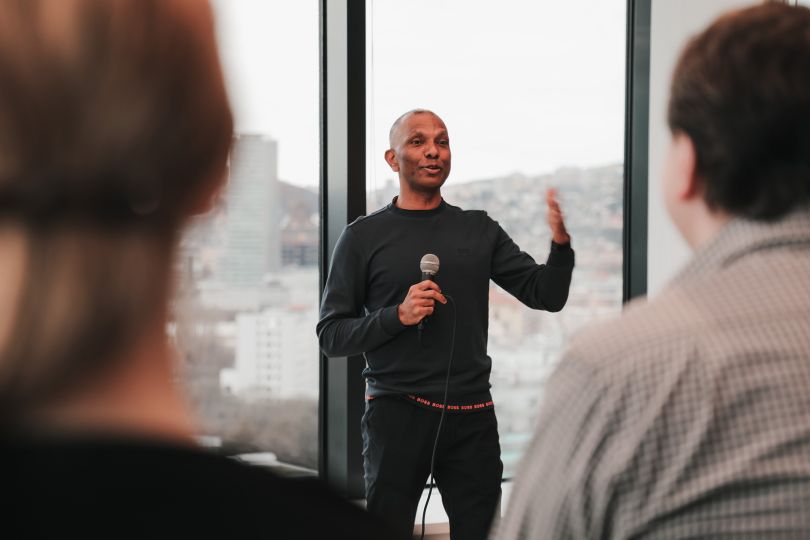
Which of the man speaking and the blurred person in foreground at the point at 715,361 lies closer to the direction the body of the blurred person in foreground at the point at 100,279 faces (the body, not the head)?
the man speaking

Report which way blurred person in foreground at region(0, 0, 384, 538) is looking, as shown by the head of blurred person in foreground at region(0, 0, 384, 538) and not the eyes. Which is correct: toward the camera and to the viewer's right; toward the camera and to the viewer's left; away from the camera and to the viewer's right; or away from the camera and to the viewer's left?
away from the camera and to the viewer's right

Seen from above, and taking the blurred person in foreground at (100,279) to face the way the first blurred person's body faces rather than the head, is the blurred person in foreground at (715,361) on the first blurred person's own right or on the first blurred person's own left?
on the first blurred person's own right

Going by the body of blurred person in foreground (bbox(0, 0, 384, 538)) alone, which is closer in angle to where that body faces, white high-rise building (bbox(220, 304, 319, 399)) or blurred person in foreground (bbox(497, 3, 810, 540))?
the white high-rise building

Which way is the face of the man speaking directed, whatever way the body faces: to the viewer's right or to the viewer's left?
to the viewer's right

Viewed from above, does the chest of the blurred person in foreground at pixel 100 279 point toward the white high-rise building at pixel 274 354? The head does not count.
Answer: yes

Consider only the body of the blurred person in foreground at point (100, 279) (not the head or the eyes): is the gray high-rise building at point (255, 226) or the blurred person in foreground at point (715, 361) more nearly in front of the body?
the gray high-rise building

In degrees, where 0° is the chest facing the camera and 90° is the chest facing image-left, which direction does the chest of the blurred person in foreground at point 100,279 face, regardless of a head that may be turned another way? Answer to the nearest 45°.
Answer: approximately 180°

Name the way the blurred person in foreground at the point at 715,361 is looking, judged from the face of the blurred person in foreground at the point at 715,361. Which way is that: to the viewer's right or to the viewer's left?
to the viewer's left
